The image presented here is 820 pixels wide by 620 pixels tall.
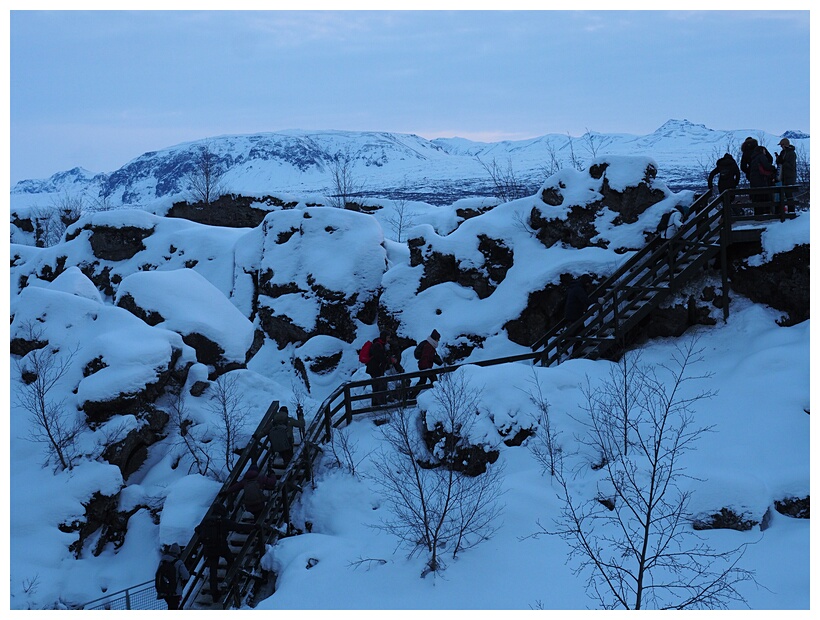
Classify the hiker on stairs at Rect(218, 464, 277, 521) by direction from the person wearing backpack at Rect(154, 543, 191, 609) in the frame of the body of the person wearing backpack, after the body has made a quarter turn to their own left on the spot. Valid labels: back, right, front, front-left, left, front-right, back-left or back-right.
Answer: right

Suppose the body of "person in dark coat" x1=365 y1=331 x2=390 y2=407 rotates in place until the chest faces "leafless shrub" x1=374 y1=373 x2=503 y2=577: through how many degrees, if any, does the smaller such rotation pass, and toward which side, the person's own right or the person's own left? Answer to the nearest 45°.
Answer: approximately 90° to the person's own right

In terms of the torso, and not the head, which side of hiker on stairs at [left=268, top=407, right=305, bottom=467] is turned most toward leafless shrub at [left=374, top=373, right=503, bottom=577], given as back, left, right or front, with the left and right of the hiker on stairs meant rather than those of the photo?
right

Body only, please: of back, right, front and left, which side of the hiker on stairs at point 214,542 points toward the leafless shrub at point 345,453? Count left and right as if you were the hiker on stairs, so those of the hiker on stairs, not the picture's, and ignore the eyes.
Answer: front

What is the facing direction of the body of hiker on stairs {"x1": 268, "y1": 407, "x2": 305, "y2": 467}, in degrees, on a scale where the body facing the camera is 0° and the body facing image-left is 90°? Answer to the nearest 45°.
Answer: approximately 225°

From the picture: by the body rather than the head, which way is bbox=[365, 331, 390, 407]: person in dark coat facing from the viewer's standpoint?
to the viewer's right

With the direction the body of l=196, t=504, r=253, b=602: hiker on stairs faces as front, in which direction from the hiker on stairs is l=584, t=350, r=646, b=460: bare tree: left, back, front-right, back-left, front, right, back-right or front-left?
front-right

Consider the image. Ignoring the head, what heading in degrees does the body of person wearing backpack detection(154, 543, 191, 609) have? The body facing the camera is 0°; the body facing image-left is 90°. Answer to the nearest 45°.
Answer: approximately 225°

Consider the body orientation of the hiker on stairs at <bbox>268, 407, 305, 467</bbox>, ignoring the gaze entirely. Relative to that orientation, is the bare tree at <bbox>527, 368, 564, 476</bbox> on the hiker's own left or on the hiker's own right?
on the hiker's own right
